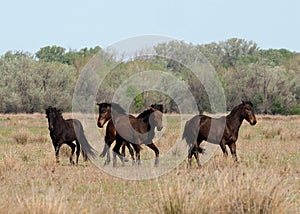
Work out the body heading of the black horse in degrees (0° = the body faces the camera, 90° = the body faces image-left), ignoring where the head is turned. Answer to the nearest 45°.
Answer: approximately 45°
